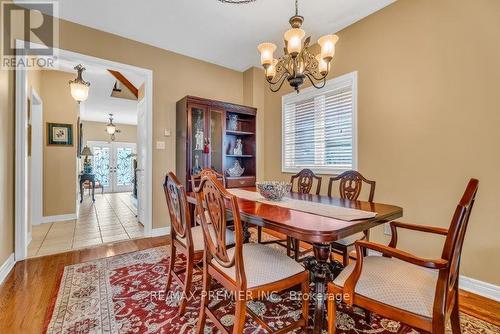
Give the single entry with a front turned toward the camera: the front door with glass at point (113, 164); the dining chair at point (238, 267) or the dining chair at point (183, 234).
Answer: the front door with glass

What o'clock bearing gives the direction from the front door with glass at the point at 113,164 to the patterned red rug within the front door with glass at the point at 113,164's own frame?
The patterned red rug is roughly at 12 o'clock from the front door with glass.

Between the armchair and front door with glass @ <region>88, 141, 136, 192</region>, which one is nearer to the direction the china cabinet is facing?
the armchair

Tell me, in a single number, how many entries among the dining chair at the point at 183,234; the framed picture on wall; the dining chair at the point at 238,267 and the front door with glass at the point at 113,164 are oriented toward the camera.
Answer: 2

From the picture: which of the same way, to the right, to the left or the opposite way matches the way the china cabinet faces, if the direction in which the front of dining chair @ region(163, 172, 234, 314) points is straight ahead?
to the right

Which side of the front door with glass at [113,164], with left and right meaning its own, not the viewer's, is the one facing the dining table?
front

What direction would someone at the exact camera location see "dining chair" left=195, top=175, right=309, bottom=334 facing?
facing away from the viewer and to the right of the viewer

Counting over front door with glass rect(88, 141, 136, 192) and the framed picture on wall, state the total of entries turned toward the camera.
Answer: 2

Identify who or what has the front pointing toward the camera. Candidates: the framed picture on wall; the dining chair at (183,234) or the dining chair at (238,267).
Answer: the framed picture on wall

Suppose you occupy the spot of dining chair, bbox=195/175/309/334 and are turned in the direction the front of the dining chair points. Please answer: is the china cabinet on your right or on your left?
on your left

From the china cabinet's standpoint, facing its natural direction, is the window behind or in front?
in front

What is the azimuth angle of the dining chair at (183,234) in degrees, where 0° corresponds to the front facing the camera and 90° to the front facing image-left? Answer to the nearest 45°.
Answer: approximately 225°

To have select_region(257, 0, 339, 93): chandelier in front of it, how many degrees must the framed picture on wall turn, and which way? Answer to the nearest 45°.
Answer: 0° — it already faces it
